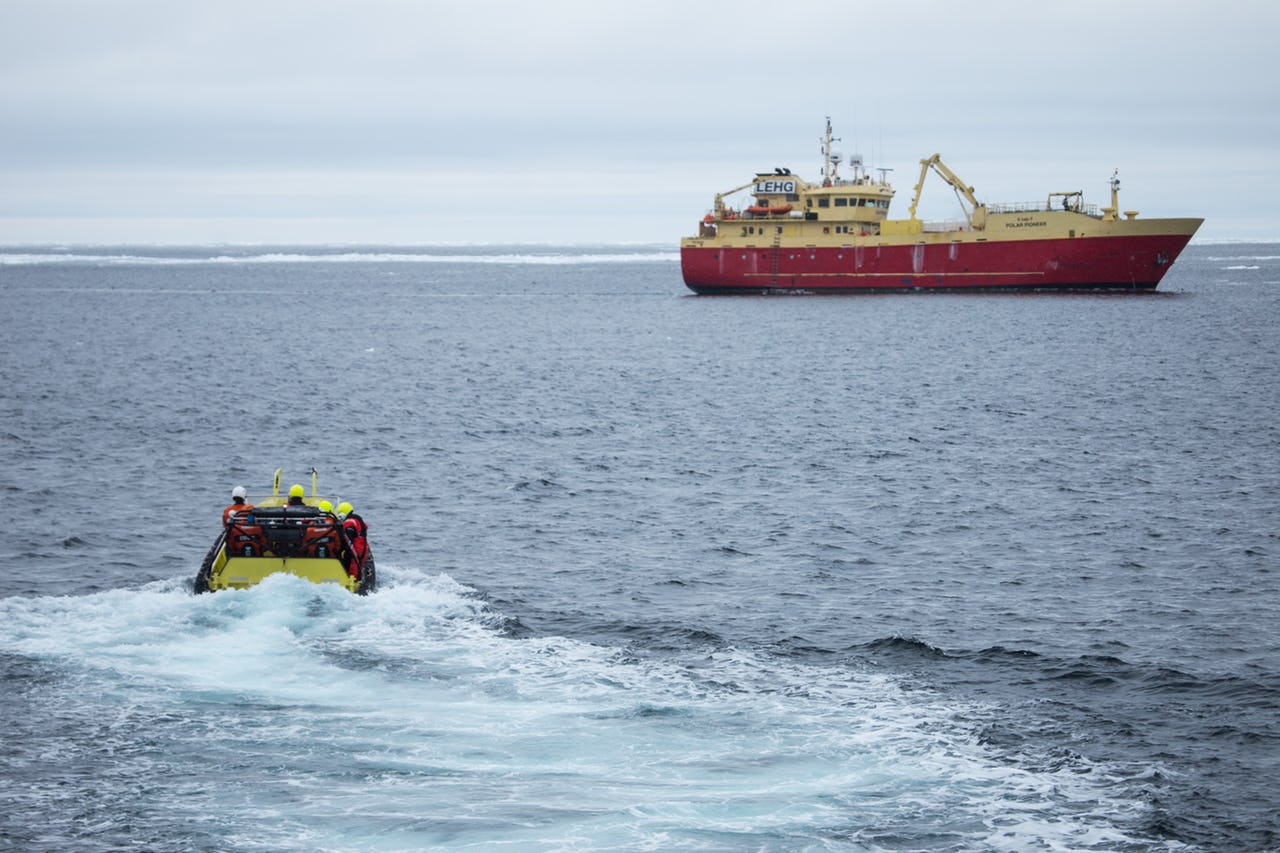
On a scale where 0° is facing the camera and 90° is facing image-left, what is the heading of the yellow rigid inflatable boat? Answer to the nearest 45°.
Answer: approximately 180°
